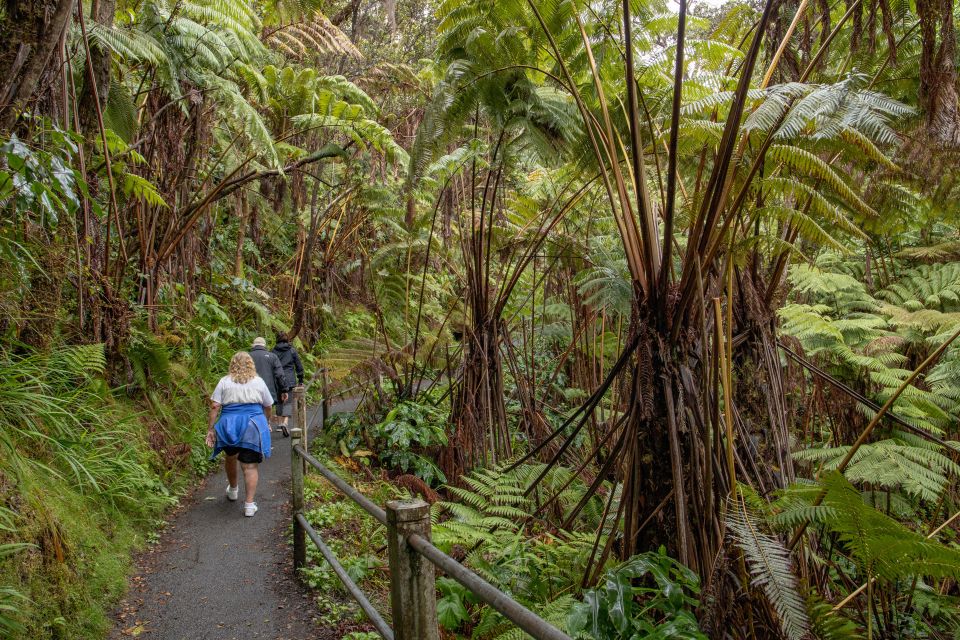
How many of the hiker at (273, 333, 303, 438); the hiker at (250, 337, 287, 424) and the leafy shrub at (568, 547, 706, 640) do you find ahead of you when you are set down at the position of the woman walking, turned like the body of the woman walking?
2

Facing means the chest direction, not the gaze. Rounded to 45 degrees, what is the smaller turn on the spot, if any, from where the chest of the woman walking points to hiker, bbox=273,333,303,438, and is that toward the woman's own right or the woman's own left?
0° — they already face them

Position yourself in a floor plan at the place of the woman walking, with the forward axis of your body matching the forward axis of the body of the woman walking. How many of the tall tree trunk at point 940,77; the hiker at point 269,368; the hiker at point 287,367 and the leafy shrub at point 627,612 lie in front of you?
2

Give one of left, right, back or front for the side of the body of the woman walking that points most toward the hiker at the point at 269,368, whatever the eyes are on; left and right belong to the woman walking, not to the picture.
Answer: front

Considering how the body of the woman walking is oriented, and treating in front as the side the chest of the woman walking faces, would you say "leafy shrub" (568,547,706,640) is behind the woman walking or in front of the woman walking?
behind

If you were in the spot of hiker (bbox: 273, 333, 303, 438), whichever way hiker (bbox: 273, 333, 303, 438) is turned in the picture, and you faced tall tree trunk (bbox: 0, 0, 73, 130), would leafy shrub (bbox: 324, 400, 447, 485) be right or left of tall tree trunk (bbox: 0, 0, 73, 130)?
left

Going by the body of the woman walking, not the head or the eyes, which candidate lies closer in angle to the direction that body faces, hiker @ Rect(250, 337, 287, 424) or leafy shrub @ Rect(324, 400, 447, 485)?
the hiker

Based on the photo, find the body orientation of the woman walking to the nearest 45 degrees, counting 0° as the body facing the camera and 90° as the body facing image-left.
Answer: approximately 180°

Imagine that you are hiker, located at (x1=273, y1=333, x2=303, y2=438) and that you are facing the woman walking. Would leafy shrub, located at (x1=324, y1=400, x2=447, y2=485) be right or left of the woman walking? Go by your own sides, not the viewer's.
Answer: left

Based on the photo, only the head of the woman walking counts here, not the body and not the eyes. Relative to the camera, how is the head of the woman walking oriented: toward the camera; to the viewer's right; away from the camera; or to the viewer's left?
away from the camera

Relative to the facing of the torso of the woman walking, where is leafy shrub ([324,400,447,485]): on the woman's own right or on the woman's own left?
on the woman's own right
